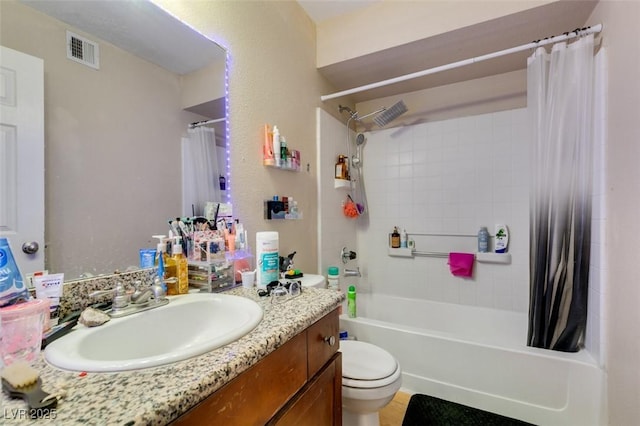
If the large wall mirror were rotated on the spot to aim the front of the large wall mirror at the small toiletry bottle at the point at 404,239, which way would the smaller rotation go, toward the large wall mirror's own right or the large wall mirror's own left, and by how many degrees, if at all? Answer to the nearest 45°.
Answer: approximately 45° to the large wall mirror's own left

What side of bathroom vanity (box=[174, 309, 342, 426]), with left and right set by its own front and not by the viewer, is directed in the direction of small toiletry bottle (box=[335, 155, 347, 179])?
left

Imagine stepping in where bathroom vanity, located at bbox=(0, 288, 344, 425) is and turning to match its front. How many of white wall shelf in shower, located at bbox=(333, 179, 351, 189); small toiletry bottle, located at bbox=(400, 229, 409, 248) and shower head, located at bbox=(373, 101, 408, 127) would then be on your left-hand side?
3

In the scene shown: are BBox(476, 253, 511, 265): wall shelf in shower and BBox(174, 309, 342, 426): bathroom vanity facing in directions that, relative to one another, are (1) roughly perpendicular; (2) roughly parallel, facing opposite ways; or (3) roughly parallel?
roughly perpendicular

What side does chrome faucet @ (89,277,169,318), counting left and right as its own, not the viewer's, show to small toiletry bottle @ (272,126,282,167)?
left

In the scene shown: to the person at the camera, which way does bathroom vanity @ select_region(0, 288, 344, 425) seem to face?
facing the viewer and to the right of the viewer

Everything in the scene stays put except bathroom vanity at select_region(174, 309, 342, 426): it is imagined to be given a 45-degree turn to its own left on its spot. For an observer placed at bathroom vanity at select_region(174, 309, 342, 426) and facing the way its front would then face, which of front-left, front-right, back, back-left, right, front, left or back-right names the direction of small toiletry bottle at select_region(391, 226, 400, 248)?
front-left

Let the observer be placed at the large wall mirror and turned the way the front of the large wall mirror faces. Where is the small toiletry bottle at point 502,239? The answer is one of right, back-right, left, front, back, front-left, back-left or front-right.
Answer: front-left

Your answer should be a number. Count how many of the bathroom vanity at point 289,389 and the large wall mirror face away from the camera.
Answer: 0
